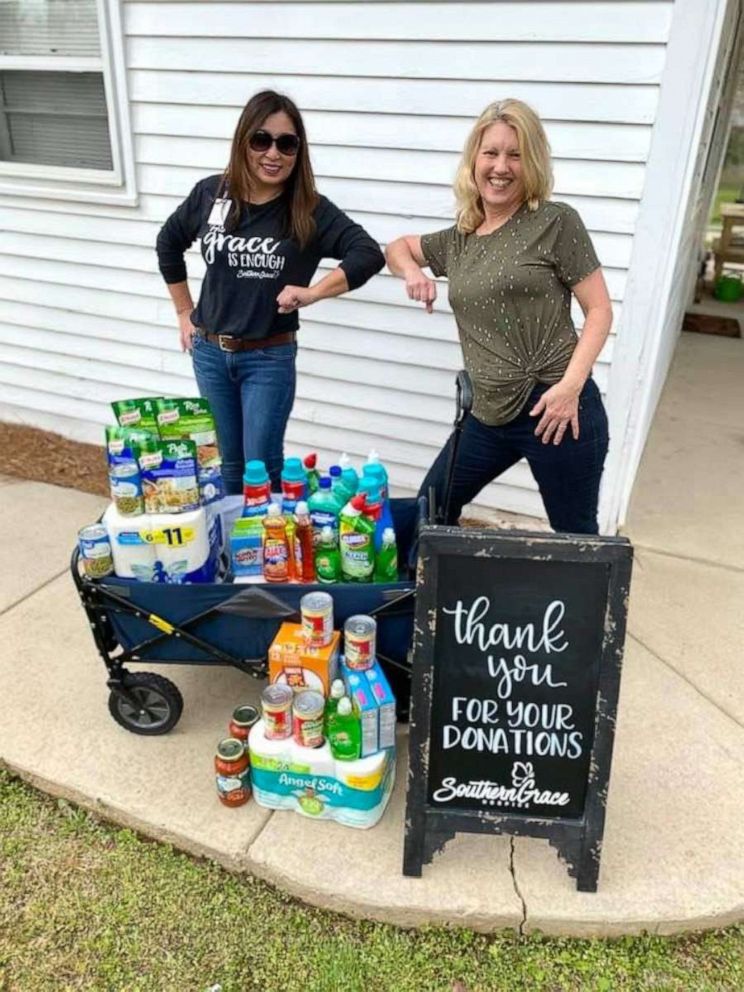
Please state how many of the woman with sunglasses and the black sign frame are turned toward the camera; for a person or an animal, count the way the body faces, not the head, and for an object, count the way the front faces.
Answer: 2

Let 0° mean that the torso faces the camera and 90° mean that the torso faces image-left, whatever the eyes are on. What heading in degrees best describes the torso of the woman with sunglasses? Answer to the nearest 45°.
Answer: approximately 0°

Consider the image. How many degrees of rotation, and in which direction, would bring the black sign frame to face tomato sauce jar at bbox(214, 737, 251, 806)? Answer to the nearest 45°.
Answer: approximately 90° to its right

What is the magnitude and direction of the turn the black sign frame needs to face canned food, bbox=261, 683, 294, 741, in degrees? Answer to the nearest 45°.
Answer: approximately 90° to its right

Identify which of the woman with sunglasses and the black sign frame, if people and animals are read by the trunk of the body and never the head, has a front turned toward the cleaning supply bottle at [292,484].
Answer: the woman with sunglasses

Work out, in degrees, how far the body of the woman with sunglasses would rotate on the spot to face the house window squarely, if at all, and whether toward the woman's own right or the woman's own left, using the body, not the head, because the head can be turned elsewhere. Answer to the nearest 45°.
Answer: approximately 135° to the woman's own right

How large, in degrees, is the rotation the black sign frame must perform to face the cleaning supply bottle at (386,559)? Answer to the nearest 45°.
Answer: approximately 135° to its right

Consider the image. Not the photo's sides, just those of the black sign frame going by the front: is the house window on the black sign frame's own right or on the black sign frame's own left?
on the black sign frame's own right

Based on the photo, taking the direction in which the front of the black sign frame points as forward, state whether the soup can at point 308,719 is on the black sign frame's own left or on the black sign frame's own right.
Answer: on the black sign frame's own right

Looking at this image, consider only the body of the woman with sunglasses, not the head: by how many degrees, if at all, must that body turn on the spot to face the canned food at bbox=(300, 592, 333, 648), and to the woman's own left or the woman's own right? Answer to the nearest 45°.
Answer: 0° — they already face it
